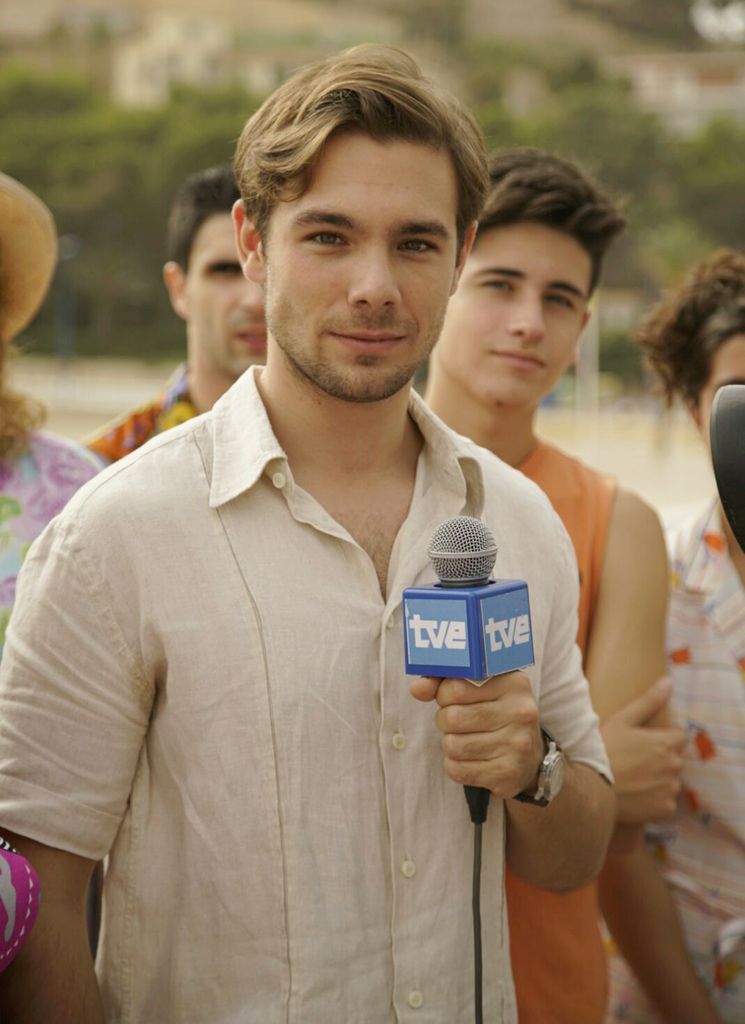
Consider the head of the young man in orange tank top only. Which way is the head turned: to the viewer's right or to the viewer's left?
to the viewer's left

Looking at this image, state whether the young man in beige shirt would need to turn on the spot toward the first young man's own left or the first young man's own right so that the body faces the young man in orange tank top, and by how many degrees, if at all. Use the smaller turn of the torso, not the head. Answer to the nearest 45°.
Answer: approximately 90° to the first young man's own left

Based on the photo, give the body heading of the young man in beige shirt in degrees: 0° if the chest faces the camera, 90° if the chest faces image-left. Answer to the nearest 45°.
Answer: approximately 315°

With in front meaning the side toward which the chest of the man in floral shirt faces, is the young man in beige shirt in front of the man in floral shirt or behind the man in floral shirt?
in front

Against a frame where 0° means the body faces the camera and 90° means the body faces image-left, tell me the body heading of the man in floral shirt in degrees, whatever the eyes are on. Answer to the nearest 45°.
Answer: approximately 315°

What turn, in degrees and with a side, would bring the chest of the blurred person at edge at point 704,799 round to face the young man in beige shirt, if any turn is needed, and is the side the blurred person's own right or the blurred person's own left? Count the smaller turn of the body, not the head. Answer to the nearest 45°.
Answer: approximately 90° to the blurred person's own right
